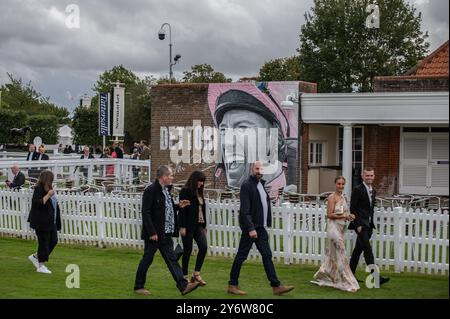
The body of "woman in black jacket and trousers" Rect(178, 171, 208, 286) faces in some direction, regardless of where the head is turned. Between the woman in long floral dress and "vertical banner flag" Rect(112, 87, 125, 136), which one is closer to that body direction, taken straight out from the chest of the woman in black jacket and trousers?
the woman in long floral dress

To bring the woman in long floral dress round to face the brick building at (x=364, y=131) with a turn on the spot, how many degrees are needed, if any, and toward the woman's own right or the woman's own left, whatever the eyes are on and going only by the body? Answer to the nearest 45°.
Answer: approximately 135° to the woman's own left

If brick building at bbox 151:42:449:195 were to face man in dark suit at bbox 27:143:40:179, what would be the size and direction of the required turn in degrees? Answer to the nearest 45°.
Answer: approximately 90° to its right

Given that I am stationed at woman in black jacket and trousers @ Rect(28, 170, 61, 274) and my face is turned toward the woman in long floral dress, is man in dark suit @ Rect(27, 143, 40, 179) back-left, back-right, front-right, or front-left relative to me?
back-left

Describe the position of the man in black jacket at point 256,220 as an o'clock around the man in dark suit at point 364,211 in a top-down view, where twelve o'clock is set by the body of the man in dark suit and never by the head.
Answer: The man in black jacket is roughly at 3 o'clock from the man in dark suit.

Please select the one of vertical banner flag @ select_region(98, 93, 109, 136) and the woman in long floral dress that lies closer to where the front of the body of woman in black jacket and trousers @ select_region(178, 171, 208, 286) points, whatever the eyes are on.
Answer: the woman in long floral dress

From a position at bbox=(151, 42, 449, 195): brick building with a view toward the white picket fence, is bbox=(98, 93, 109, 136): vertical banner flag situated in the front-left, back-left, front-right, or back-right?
back-right

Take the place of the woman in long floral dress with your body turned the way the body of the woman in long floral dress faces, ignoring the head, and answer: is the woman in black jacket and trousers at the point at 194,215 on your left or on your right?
on your right
